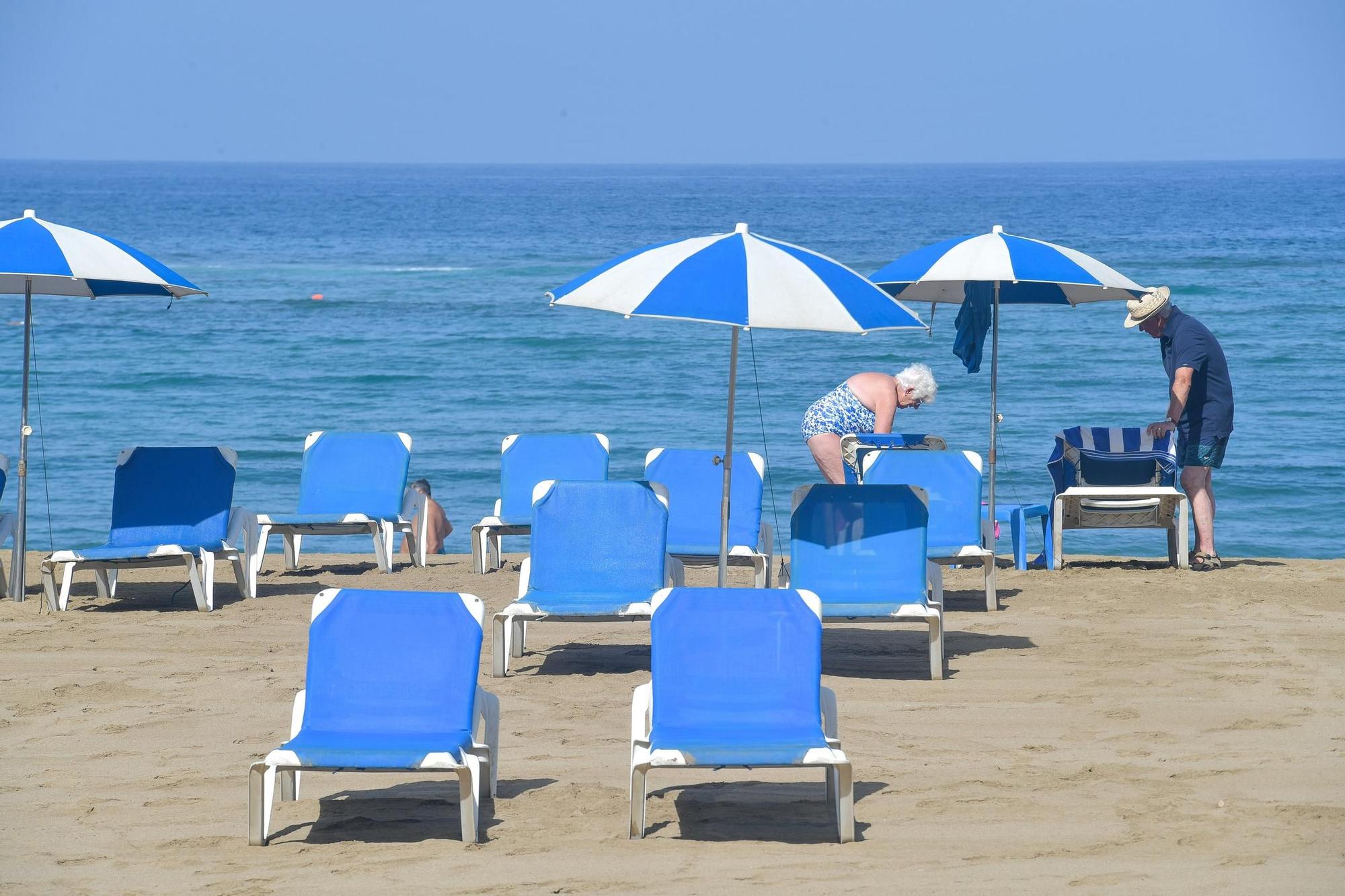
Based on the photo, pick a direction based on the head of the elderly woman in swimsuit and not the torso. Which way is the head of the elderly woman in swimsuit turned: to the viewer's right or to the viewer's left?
to the viewer's right

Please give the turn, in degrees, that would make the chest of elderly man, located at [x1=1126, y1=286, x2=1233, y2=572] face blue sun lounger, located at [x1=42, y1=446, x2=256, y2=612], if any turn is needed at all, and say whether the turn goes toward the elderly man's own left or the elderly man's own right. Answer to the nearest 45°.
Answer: approximately 45° to the elderly man's own left

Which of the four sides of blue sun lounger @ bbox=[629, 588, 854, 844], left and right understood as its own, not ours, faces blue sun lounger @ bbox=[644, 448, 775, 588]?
back

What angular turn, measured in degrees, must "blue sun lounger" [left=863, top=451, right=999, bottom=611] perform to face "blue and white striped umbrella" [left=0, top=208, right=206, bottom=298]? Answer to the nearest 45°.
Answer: approximately 90° to its right

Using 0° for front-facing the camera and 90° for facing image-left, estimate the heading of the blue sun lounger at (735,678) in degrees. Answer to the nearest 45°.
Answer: approximately 0°

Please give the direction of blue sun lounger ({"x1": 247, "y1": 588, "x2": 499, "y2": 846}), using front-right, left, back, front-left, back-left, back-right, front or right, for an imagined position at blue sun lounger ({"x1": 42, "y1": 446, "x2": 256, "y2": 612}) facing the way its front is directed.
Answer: front-left

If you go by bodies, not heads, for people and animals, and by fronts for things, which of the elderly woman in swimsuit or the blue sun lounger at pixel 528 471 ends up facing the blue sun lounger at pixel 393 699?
the blue sun lounger at pixel 528 471

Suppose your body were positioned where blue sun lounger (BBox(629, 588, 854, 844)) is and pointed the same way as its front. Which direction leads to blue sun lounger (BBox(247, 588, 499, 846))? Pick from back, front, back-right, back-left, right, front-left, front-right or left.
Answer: right

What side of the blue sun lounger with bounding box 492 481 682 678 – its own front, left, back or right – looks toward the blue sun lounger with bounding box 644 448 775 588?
back

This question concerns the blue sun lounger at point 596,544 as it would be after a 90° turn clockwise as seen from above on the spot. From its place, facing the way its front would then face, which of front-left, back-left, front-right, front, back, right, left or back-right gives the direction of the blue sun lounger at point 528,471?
right

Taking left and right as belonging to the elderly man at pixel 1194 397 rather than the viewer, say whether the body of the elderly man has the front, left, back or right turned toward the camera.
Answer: left

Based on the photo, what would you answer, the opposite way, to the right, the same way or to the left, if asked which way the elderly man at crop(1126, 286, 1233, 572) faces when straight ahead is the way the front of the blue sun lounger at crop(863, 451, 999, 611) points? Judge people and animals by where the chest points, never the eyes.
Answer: to the right
